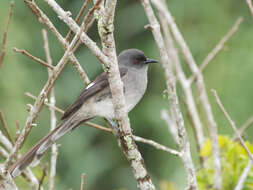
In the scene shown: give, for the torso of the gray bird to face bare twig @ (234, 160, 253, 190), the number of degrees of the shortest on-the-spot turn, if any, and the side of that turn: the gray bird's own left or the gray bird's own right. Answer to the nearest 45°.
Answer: approximately 45° to the gray bird's own right

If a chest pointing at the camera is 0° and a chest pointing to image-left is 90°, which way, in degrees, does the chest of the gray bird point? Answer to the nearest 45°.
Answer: approximately 270°
